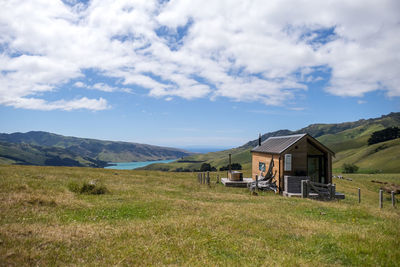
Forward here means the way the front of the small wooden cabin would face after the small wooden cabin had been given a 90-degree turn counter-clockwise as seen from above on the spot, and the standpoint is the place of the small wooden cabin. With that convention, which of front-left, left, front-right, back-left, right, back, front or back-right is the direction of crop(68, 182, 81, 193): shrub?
back

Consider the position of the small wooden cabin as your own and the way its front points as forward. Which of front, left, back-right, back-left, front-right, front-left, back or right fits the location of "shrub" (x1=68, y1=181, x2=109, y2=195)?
right

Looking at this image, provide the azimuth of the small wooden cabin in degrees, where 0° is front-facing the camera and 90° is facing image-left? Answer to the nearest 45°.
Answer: approximately 315°

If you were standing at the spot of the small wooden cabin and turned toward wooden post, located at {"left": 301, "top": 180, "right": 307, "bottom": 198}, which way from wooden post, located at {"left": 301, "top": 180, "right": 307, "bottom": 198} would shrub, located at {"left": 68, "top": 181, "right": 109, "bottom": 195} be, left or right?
right

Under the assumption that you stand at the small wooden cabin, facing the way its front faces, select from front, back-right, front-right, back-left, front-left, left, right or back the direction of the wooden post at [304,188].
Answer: front-right

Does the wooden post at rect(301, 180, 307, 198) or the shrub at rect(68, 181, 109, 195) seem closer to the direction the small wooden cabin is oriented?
the wooden post
